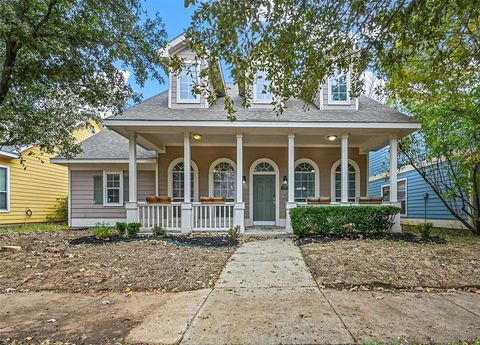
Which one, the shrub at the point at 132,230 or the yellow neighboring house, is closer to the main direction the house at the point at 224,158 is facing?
the shrub

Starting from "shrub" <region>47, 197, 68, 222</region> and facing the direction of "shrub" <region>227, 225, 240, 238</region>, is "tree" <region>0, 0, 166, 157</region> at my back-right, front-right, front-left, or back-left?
front-right

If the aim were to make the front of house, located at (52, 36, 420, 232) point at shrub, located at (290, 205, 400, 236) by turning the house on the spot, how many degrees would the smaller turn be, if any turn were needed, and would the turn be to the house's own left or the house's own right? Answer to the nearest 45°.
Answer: approximately 45° to the house's own left

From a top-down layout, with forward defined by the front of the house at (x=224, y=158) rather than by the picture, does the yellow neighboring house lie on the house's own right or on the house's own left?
on the house's own right

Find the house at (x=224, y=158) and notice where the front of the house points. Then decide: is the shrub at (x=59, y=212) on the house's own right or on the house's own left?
on the house's own right

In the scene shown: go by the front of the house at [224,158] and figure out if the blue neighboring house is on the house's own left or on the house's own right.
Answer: on the house's own left

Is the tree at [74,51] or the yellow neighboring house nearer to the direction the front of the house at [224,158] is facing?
the tree

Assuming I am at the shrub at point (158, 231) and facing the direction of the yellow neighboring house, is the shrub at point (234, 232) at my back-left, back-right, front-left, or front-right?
back-right

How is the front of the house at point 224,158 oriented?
toward the camera

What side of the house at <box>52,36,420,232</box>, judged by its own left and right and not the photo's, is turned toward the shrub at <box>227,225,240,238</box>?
front
